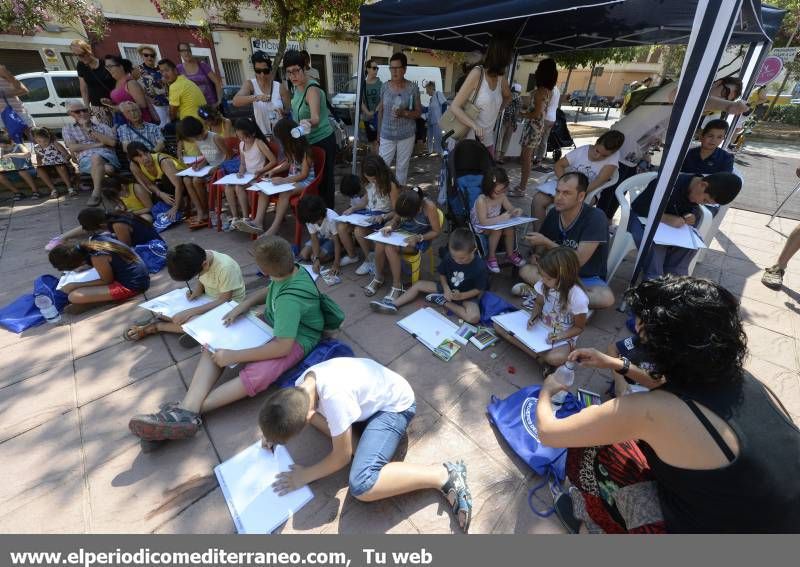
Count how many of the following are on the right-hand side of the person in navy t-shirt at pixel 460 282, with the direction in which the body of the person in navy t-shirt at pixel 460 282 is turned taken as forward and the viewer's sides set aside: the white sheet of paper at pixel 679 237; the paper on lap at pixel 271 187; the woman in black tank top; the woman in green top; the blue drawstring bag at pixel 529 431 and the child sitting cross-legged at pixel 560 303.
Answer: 2

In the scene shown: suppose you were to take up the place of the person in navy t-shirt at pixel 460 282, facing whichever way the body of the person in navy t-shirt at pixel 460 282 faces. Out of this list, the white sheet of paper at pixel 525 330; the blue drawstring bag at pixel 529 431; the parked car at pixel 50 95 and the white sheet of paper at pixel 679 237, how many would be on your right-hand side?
1

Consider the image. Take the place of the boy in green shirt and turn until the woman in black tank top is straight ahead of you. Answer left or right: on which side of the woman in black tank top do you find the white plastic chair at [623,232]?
left

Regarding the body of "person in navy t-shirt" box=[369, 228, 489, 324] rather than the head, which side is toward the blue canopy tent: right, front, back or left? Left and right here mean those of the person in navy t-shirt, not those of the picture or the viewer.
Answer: back

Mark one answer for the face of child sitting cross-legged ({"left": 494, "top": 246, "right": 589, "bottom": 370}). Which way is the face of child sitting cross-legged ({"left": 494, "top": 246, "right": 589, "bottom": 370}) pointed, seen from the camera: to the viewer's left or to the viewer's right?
to the viewer's left

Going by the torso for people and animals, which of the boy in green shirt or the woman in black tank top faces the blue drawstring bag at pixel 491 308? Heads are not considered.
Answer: the woman in black tank top

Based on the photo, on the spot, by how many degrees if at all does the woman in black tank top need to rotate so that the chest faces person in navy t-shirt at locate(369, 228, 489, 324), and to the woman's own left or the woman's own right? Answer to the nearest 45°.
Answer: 0° — they already face them

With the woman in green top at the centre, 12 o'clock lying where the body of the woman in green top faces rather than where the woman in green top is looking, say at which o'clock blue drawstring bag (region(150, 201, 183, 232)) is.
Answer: The blue drawstring bag is roughly at 2 o'clock from the woman in green top.

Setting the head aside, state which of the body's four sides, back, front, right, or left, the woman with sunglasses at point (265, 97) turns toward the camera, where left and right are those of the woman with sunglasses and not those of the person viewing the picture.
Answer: front

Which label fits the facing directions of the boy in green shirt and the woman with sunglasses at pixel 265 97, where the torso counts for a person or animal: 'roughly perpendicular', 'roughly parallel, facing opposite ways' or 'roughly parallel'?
roughly perpendicular

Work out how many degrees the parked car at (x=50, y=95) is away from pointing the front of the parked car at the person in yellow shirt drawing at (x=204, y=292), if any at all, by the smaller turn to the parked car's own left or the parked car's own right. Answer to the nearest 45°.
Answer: approximately 90° to the parked car's own left
